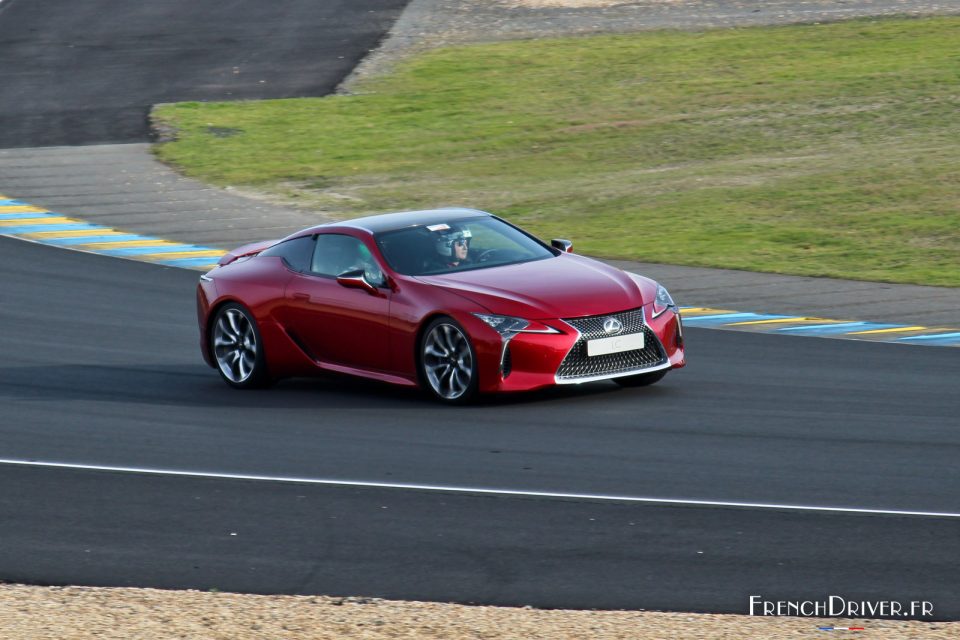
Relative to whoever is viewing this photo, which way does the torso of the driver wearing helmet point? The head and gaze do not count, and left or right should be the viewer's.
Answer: facing the viewer and to the right of the viewer
